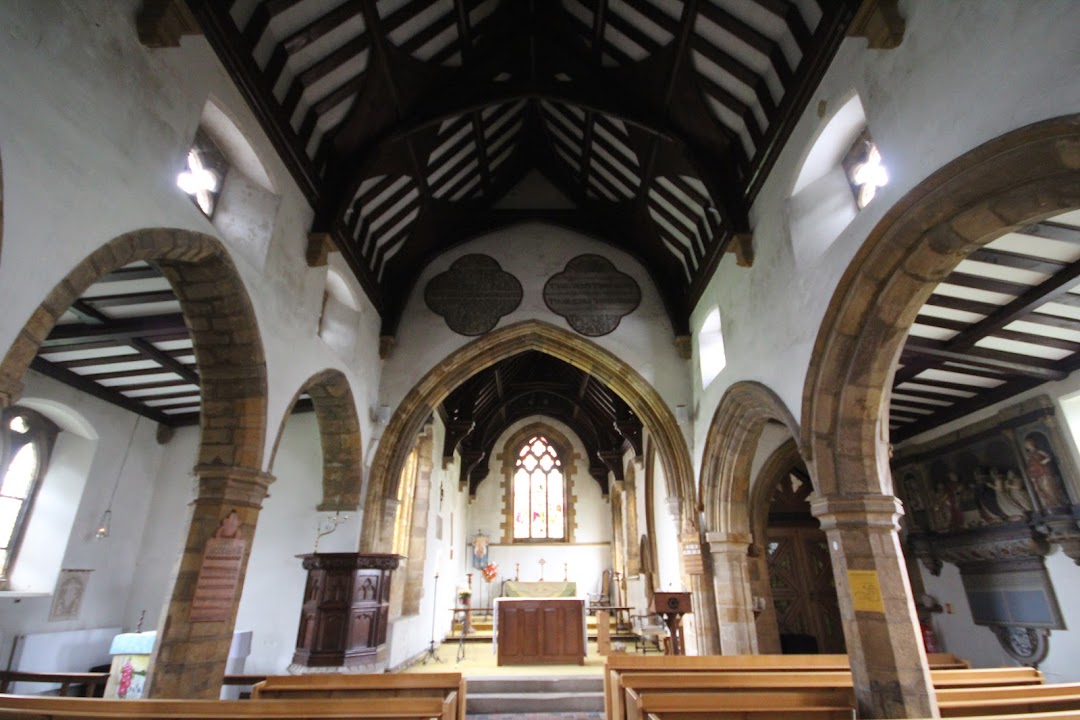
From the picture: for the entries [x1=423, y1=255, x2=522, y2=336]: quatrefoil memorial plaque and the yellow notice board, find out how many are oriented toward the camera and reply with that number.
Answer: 2

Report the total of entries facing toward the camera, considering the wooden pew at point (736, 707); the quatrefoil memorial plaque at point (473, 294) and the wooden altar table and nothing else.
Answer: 2

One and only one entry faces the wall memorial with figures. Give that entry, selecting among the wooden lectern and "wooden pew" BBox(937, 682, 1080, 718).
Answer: the wooden pew

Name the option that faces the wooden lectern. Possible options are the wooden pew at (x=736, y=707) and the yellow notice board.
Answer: the wooden pew

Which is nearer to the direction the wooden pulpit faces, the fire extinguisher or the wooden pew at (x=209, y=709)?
the wooden pew

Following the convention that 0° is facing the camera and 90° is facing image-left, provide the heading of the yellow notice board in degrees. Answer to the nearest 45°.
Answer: approximately 0°

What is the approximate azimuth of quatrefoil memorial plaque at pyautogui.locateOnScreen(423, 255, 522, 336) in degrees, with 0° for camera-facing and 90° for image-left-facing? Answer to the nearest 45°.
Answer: approximately 0°

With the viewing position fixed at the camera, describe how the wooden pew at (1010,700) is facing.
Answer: facing away from the viewer

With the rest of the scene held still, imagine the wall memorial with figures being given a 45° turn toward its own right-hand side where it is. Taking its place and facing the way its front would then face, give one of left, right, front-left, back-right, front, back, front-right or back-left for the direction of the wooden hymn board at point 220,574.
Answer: front-left

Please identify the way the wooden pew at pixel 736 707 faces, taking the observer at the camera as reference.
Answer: facing away from the viewer

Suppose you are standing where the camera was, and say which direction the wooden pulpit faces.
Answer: facing the viewer

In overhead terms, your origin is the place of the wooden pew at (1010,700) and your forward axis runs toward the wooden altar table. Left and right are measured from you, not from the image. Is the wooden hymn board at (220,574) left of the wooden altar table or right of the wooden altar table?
left

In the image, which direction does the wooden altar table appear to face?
toward the camera

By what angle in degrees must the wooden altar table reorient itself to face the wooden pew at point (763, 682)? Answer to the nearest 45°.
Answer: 0° — it already faces it

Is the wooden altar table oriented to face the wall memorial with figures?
no
